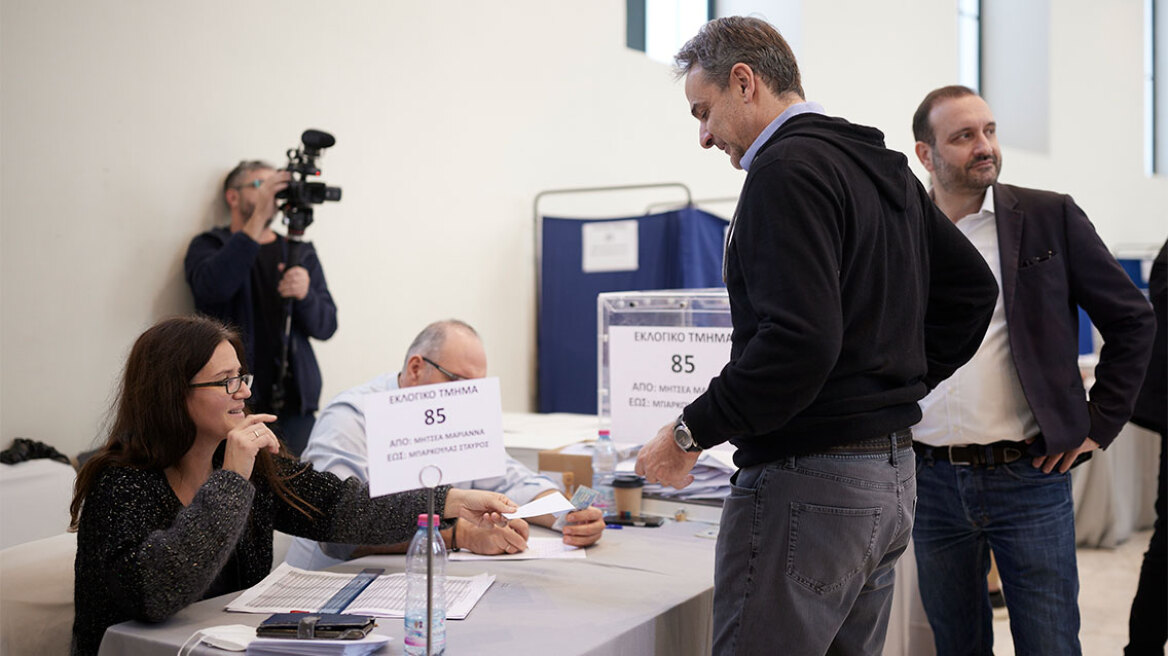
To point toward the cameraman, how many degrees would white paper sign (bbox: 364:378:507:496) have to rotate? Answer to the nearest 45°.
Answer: approximately 180°

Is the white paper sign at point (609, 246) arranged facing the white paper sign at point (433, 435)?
yes

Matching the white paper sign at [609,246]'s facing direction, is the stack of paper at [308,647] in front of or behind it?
in front

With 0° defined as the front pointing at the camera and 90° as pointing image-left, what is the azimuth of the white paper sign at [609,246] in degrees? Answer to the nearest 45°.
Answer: approximately 0°

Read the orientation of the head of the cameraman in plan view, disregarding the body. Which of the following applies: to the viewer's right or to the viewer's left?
to the viewer's right

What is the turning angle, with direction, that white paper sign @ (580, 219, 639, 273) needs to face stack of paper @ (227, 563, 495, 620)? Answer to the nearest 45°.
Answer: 0° — it already faces it

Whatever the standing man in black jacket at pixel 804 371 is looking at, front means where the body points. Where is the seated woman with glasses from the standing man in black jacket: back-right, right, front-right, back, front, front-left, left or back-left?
front-left

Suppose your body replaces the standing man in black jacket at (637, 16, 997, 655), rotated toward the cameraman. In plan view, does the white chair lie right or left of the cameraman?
left

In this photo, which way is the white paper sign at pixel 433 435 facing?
toward the camera

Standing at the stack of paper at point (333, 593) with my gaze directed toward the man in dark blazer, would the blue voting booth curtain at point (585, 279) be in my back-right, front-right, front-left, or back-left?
front-left

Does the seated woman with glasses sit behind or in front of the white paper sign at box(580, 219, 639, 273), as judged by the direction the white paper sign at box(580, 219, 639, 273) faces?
in front

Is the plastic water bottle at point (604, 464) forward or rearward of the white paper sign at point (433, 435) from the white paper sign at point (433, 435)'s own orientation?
rearward

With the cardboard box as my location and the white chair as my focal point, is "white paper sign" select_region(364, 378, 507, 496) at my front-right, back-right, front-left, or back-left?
front-left

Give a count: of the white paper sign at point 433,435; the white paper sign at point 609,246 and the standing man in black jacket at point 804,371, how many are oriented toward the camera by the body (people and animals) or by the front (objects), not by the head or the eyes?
2

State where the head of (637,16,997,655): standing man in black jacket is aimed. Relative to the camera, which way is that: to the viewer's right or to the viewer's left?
to the viewer's left

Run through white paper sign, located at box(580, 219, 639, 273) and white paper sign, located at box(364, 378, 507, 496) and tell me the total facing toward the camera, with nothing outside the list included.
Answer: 2

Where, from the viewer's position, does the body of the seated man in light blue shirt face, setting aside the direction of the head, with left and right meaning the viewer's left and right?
facing the viewer and to the right of the viewer
